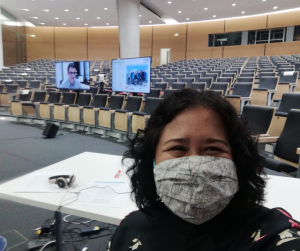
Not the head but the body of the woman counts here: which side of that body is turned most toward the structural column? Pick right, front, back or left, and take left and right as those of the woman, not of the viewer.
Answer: back

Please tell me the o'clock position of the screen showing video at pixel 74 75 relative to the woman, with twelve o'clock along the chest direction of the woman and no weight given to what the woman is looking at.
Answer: The screen showing video is roughly at 5 o'clock from the woman.

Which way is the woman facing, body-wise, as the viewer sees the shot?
toward the camera

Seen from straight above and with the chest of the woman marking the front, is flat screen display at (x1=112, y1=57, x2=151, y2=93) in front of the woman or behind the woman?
behind

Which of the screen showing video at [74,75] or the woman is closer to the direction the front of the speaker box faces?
the woman

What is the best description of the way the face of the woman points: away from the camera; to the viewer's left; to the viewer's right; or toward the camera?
toward the camera

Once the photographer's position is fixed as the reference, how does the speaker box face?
facing the viewer and to the right of the viewer

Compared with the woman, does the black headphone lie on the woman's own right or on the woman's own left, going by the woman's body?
on the woman's own right

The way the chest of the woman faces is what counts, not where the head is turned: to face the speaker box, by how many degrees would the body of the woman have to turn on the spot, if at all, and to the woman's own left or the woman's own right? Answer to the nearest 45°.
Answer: approximately 135° to the woman's own right
